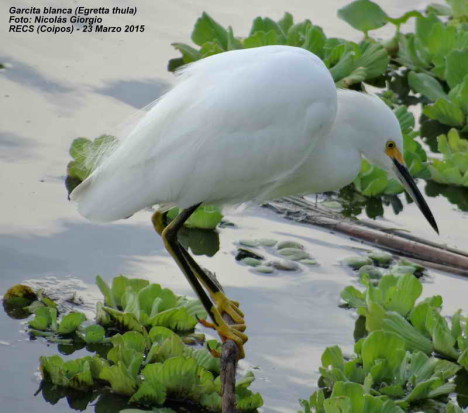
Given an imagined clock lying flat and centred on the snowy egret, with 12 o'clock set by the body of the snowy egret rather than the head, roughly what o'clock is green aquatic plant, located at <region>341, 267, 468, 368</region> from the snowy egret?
The green aquatic plant is roughly at 11 o'clock from the snowy egret.

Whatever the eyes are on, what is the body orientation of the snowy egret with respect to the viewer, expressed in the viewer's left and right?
facing to the right of the viewer
